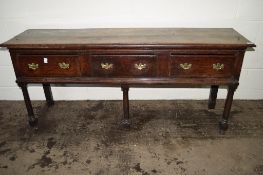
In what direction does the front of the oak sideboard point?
toward the camera
